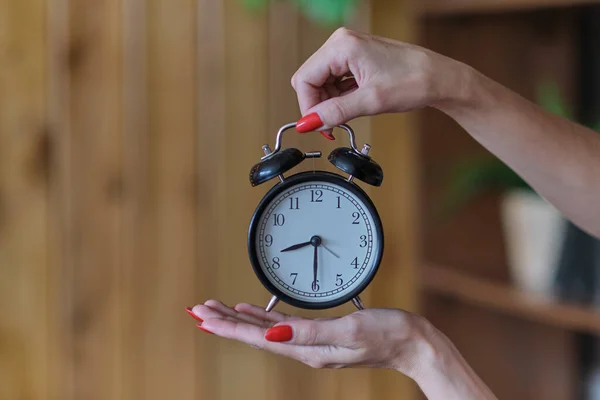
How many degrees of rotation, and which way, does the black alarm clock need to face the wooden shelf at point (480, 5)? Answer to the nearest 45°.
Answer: approximately 135° to its left

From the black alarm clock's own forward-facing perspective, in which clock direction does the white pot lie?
The white pot is roughly at 7 o'clock from the black alarm clock.

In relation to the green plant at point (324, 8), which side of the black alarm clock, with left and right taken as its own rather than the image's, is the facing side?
back

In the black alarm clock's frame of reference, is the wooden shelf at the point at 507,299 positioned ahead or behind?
behind

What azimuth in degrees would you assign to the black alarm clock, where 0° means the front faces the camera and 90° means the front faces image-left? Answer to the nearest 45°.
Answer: approximately 0°
